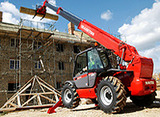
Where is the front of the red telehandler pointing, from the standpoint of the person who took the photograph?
facing away from the viewer and to the left of the viewer

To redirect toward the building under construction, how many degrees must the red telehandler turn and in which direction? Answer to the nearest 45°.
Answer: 0° — it already faces it
